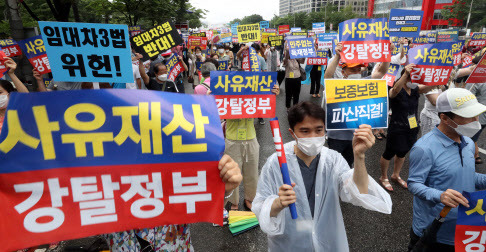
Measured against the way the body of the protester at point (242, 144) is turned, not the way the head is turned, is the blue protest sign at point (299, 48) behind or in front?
behind

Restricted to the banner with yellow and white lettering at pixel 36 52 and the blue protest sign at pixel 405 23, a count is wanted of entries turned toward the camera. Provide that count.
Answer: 2

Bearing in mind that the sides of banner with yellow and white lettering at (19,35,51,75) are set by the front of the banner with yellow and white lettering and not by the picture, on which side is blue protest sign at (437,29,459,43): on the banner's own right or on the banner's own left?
on the banner's own left

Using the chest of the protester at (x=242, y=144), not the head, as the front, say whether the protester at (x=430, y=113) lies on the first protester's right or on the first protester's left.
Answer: on the first protester's left

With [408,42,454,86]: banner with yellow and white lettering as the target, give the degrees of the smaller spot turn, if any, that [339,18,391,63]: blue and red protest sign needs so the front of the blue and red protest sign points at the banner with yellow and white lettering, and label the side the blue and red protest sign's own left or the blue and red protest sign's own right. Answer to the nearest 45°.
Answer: approximately 90° to the blue and red protest sign's own left

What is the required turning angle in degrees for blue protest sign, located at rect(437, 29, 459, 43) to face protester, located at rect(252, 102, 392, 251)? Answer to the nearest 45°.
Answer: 0° — it already faces them
